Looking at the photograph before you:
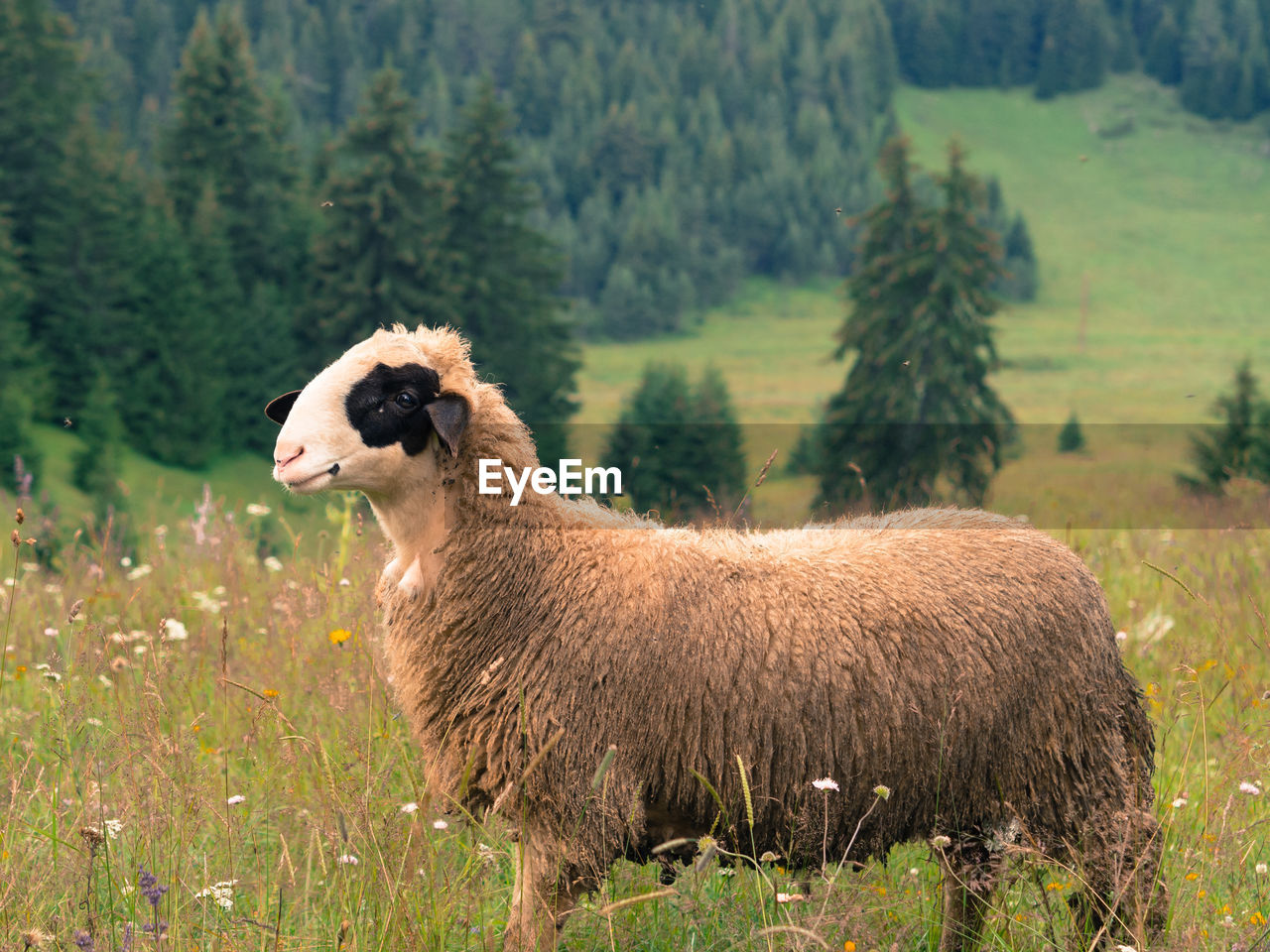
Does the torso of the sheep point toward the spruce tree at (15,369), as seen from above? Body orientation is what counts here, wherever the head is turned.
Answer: no

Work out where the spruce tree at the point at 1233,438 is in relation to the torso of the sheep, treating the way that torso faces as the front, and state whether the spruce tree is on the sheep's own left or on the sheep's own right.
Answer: on the sheep's own right

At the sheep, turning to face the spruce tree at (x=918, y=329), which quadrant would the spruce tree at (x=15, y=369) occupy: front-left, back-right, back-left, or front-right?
front-left

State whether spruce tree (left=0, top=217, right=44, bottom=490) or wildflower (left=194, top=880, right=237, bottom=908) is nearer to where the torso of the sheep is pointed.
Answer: the wildflower

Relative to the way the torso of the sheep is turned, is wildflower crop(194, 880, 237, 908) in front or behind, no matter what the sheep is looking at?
in front

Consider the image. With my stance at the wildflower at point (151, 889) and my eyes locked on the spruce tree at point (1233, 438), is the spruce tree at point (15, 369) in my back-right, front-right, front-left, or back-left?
front-left

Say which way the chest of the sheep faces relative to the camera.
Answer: to the viewer's left

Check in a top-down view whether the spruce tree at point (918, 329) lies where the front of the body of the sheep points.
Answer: no

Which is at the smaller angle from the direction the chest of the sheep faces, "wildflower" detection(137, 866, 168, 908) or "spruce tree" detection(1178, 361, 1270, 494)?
the wildflower

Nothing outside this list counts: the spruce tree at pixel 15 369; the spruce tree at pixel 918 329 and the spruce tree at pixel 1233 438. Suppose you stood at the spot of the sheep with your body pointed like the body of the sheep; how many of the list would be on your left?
0

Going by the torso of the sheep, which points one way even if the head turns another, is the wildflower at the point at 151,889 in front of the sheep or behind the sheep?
in front
